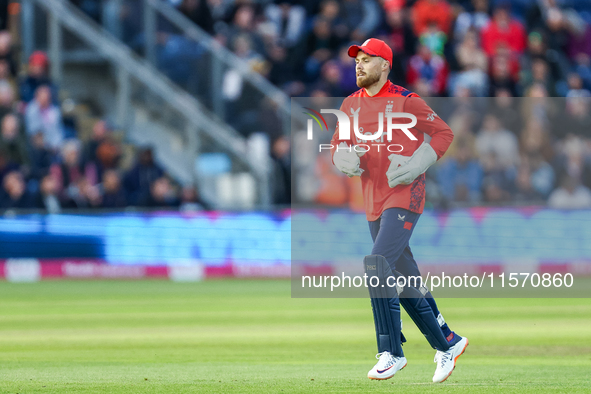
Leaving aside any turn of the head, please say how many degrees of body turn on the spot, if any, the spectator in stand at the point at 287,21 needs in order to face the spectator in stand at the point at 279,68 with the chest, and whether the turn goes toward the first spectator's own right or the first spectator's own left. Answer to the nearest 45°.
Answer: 0° — they already face them

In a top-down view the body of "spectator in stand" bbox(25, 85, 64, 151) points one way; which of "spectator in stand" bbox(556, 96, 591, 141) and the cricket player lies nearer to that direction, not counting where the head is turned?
the cricket player

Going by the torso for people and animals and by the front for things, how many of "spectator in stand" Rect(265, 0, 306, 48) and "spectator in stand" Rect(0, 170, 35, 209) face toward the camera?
2

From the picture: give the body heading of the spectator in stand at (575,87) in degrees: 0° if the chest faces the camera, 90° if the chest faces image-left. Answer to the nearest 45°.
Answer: approximately 0°

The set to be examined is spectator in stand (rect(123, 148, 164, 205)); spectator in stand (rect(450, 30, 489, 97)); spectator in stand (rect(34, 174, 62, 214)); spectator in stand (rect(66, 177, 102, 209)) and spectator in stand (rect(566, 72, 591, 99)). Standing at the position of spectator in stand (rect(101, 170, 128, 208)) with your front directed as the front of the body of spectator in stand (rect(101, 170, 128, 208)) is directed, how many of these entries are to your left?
3

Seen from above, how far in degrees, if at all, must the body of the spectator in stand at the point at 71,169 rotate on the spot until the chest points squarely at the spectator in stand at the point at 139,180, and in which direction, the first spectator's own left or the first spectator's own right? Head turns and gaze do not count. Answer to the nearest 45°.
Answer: approximately 90° to the first spectator's own left

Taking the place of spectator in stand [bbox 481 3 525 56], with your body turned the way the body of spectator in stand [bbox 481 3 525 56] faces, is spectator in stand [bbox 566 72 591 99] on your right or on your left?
on your left

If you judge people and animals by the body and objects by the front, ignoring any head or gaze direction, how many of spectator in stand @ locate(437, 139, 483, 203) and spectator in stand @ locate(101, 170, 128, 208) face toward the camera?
2

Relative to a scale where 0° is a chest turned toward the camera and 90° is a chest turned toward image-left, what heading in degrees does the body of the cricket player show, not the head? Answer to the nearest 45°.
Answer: approximately 45°
